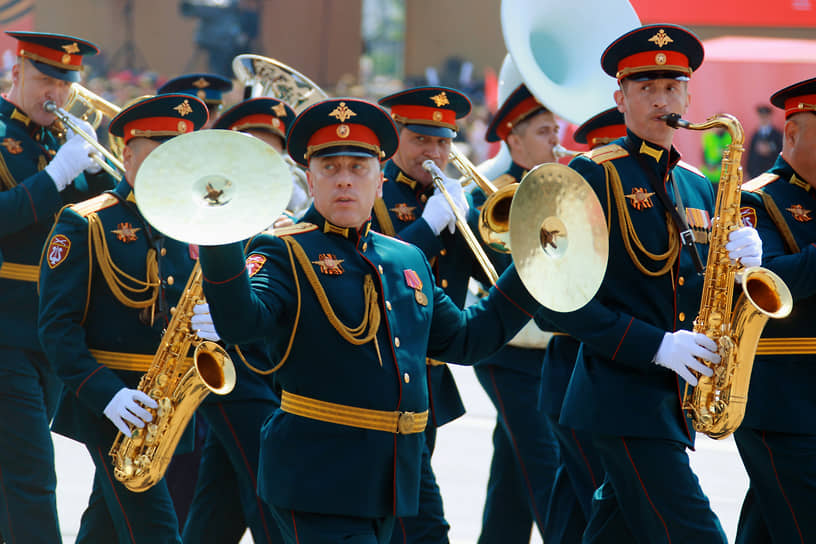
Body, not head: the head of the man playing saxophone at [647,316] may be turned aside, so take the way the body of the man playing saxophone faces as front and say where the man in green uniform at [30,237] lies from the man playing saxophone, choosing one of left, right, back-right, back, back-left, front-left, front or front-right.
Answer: back-right

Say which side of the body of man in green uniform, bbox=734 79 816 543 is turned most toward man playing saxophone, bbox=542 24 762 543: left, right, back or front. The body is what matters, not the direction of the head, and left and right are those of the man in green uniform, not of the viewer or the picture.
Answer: right

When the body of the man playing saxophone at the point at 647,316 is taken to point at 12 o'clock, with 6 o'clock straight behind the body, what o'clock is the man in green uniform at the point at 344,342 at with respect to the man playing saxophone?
The man in green uniform is roughly at 3 o'clock from the man playing saxophone.

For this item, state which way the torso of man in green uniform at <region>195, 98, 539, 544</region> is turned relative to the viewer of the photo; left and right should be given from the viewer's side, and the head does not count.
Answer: facing the viewer and to the right of the viewer

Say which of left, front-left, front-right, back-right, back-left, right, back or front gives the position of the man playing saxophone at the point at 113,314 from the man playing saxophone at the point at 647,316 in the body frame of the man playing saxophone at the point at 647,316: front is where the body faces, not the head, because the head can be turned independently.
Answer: back-right

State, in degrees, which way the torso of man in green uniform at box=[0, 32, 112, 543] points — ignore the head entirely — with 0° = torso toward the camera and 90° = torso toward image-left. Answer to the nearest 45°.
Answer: approximately 315°

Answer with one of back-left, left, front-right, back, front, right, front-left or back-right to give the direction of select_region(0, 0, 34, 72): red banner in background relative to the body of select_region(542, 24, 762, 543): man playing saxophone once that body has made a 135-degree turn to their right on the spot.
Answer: front-right
